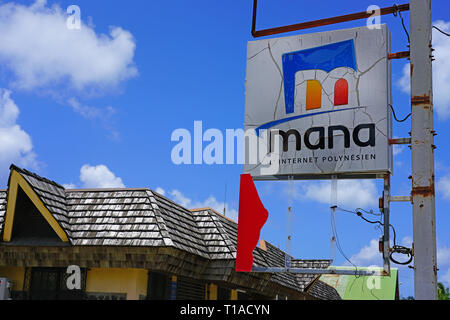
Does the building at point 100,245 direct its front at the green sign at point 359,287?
no

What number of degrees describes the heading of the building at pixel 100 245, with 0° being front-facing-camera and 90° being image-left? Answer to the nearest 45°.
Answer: approximately 0°

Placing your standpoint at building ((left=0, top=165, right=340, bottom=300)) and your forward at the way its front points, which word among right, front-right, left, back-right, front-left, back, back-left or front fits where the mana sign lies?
front-left

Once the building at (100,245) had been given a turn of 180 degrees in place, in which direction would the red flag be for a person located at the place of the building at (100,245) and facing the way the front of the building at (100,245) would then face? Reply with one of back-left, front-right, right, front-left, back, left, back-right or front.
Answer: back-right

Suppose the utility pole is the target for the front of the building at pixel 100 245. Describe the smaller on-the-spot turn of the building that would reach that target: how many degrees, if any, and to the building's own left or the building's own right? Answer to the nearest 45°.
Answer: approximately 45° to the building's own left
